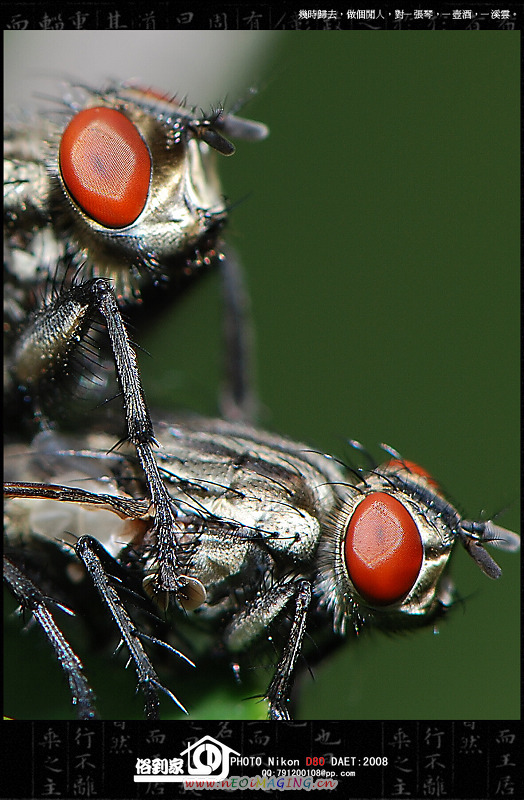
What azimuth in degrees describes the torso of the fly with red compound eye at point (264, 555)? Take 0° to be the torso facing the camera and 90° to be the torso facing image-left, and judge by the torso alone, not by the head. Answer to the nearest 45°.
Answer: approximately 270°

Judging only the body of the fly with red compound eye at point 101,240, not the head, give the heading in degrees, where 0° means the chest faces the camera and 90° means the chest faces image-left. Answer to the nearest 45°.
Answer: approximately 270°
